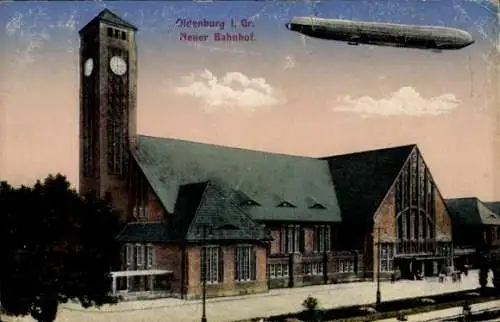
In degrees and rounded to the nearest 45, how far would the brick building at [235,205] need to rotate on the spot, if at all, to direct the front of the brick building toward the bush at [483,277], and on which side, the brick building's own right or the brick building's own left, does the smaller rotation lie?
approximately 45° to the brick building's own left

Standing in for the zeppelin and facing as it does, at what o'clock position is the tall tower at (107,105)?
The tall tower is roughly at 6 o'clock from the zeppelin.

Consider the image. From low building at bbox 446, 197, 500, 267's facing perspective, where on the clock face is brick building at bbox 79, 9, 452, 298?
The brick building is roughly at 3 o'clock from the low building.

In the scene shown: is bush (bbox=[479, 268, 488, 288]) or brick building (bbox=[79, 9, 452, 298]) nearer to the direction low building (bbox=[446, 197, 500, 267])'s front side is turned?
the bush

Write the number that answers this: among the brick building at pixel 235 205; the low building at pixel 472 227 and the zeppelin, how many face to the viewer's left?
0

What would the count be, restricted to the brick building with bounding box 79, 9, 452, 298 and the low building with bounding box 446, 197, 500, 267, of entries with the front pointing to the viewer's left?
0

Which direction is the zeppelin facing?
to the viewer's right

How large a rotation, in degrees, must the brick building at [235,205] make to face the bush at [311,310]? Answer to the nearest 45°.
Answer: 0° — it already faces it

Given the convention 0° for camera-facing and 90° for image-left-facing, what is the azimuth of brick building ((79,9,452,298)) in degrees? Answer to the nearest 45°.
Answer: approximately 315°

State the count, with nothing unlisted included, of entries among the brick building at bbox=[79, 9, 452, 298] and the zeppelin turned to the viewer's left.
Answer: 0

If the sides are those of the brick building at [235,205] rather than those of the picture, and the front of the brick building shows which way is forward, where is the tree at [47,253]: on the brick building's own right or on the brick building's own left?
on the brick building's own right

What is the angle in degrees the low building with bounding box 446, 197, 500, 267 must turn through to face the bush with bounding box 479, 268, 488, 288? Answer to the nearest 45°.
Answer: approximately 45° to its right

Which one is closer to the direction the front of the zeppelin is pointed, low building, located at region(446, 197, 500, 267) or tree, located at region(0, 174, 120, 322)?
the low building

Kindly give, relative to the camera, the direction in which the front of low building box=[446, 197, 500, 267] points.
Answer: facing the viewer and to the right of the viewer

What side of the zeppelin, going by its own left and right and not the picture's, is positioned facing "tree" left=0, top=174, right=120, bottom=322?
right
